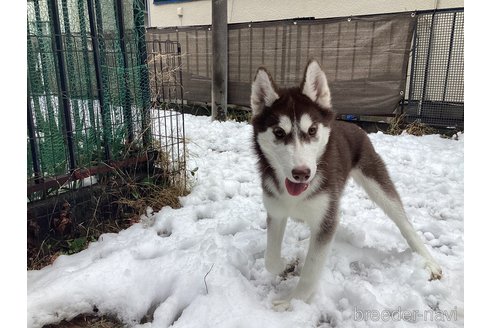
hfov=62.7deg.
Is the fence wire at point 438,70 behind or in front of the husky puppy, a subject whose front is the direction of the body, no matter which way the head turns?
behind

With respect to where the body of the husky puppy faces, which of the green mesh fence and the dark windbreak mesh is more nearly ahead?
the green mesh fence

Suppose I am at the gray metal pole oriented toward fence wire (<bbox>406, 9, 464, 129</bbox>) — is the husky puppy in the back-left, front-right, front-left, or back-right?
front-right

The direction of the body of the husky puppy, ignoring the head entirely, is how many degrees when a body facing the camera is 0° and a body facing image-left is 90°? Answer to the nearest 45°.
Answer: approximately 45°

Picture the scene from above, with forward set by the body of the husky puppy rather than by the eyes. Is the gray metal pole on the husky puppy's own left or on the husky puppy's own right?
on the husky puppy's own right

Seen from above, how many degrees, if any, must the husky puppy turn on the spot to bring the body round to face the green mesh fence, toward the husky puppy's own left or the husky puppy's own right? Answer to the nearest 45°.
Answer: approximately 45° to the husky puppy's own right

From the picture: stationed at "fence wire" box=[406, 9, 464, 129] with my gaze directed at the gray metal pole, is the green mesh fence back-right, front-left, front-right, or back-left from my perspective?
front-left

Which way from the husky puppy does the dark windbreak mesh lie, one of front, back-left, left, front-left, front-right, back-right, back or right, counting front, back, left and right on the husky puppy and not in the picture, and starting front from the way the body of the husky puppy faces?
back-right

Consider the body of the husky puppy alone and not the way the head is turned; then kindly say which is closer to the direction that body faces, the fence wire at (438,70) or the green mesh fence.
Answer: the green mesh fence
